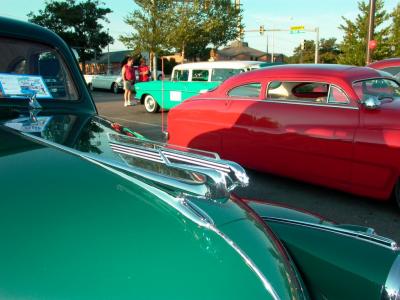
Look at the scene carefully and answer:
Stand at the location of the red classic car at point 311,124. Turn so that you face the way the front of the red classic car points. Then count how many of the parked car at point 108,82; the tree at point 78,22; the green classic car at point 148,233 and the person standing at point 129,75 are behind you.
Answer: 3

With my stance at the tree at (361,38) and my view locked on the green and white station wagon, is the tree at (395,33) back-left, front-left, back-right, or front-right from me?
back-left

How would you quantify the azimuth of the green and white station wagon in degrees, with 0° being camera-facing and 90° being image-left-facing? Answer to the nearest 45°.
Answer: approximately 90°

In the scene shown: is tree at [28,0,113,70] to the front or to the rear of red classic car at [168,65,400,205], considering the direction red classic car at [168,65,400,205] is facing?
to the rear

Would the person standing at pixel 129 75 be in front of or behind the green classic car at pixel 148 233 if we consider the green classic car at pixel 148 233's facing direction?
behind

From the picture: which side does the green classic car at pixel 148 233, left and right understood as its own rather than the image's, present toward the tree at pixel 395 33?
left

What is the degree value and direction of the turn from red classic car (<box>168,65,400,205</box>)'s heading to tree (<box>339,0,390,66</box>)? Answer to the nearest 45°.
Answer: approximately 135° to its left

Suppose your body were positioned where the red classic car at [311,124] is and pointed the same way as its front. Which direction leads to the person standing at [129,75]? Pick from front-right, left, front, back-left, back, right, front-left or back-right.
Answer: back

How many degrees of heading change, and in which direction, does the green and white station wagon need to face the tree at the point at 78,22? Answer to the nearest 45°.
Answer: approximately 90° to its right

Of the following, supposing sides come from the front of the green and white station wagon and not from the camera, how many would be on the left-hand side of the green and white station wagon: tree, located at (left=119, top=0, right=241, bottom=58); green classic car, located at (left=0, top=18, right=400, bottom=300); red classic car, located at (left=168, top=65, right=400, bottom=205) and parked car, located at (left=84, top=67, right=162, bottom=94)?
2
